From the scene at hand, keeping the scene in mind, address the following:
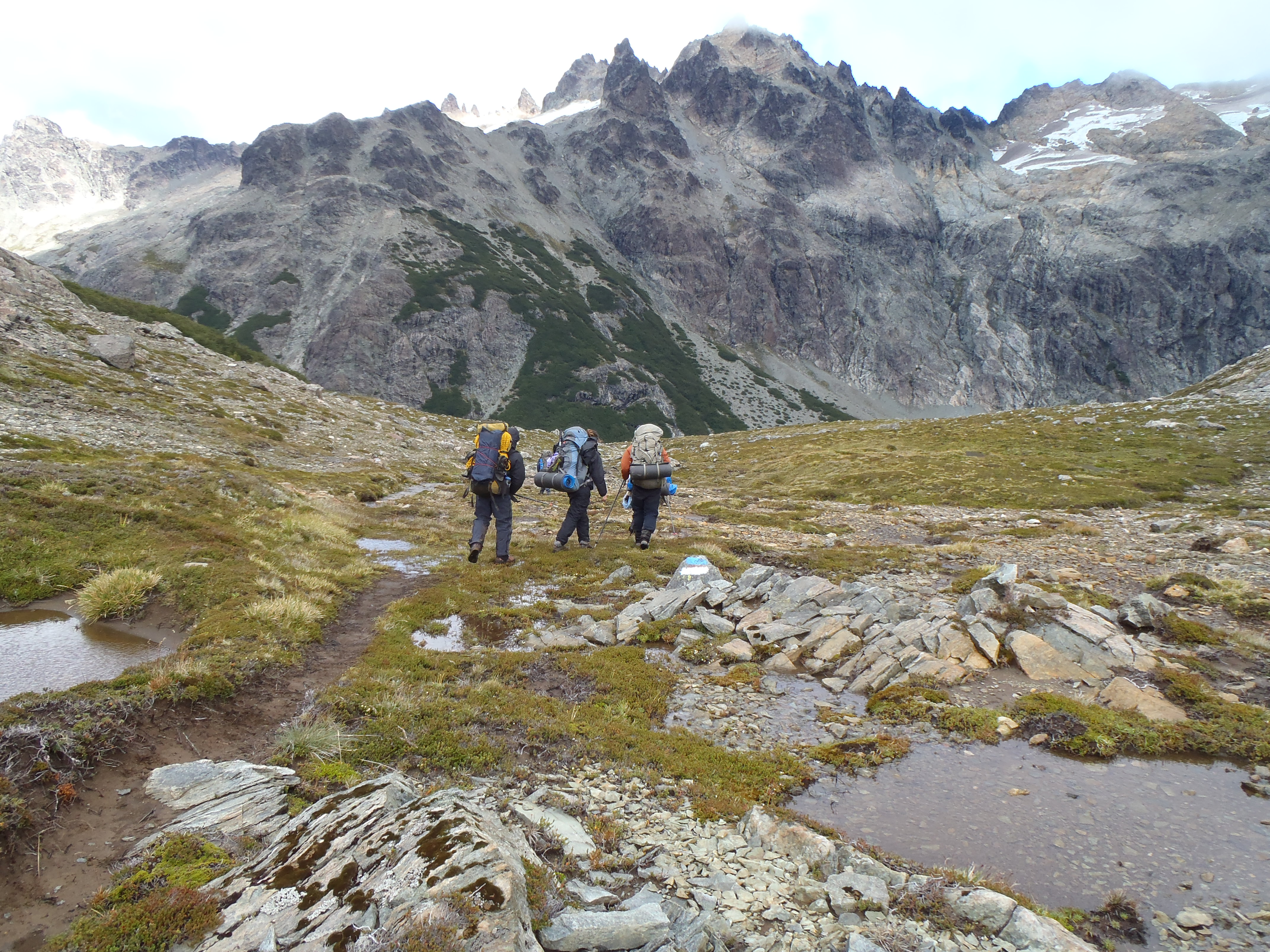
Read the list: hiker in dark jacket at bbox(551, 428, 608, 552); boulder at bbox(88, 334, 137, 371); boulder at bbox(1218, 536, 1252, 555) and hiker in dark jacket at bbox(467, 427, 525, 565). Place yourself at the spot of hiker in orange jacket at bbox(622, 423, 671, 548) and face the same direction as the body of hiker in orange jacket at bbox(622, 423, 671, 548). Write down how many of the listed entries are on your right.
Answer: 1

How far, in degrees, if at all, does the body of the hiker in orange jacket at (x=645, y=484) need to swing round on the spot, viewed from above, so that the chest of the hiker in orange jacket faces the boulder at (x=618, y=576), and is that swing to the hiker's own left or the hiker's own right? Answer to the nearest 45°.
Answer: approximately 180°

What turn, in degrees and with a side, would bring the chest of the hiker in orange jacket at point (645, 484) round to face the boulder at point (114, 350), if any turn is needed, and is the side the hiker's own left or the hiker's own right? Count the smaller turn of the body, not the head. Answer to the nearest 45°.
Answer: approximately 45° to the hiker's own left

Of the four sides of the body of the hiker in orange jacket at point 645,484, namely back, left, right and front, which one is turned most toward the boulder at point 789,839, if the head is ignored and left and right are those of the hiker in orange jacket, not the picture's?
back

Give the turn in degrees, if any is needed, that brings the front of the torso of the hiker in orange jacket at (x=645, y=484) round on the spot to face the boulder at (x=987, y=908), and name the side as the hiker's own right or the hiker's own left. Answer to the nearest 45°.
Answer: approximately 180°

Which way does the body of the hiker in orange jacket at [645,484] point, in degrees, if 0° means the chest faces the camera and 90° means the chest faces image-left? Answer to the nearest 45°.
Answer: approximately 180°

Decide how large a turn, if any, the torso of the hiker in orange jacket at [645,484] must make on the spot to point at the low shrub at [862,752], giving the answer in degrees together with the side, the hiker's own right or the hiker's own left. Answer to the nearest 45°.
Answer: approximately 180°

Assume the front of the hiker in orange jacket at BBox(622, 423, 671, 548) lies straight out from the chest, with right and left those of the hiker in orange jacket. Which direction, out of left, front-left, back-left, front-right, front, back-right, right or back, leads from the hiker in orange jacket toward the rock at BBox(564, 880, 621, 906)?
back

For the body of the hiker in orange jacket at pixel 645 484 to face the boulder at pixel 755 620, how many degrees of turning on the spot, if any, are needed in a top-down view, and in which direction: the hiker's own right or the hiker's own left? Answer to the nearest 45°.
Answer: approximately 180°

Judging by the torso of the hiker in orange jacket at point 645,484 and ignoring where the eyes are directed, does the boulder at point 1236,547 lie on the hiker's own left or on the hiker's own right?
on the hiker's own right

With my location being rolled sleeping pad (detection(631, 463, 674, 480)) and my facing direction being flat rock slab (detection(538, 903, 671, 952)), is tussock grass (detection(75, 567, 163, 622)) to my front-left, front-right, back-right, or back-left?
front-right

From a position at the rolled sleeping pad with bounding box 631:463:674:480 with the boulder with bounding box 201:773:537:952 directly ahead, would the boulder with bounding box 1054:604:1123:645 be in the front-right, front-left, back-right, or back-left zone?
front-left

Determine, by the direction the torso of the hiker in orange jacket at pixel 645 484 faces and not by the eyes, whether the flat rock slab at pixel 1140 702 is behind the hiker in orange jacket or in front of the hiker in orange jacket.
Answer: behind
